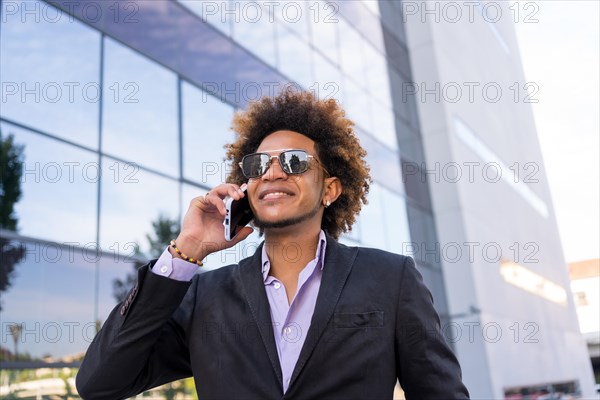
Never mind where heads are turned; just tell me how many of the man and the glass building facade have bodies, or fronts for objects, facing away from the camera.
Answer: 0

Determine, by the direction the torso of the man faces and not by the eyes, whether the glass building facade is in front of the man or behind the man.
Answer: behind

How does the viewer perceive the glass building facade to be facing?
facing the viewer and to the right of the viewer

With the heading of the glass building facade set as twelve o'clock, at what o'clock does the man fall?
The man is roughly at 1 o'clock from the glass building facade.

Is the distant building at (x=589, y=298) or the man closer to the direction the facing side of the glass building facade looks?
the man

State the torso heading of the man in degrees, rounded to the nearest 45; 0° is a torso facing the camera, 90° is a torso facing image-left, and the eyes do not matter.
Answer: approximately 0°

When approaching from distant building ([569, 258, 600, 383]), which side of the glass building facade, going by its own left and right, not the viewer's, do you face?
left

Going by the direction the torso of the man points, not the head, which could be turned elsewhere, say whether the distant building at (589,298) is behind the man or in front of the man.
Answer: behind

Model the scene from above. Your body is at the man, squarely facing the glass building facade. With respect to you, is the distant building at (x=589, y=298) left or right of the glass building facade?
right
